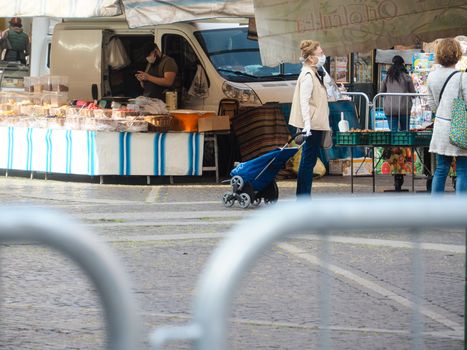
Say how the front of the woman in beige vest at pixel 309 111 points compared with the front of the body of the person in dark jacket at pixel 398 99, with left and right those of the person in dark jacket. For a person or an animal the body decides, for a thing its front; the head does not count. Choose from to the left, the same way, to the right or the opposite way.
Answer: to the right

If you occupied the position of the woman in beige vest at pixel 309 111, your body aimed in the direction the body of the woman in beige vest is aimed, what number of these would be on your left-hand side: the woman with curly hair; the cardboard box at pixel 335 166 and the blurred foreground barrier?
1

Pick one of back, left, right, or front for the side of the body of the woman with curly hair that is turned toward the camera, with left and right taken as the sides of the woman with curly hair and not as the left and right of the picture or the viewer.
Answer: back

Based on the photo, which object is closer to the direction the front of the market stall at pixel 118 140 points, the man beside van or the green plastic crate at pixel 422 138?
the green plastic crate

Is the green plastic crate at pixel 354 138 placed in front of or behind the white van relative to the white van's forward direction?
in front

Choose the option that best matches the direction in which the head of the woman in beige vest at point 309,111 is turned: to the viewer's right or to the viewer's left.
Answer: to the viewer's right

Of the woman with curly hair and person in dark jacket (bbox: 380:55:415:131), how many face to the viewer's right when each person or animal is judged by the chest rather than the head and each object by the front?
0

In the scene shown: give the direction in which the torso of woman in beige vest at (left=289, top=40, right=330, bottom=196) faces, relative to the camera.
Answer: to the viewer's right

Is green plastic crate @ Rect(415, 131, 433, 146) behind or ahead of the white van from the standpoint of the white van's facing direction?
ahead

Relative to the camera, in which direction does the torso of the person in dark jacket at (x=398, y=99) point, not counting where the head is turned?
away from the camera

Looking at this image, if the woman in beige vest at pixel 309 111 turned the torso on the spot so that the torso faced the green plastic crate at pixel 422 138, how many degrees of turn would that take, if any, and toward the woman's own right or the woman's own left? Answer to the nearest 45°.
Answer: approximately 45° to the woman's own left

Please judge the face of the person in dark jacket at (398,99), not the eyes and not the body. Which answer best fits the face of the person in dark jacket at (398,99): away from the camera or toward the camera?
away from the camera

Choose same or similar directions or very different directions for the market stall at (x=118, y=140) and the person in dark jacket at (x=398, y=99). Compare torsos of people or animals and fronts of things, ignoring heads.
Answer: very different directions
